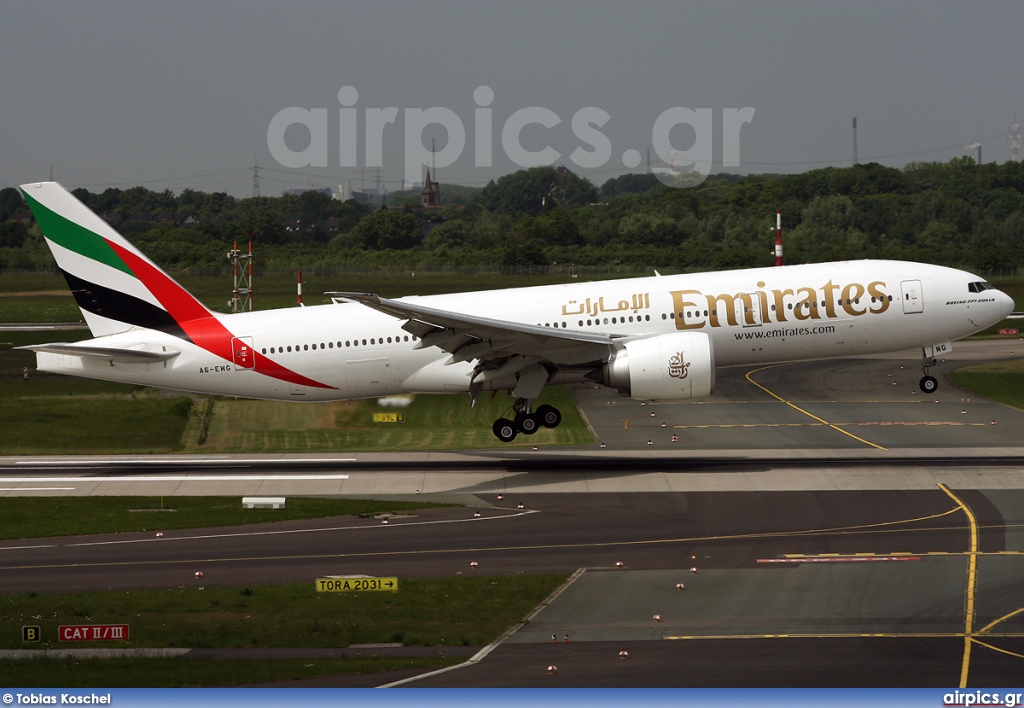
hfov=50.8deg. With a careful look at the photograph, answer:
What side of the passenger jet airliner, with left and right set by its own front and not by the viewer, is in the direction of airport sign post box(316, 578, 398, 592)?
right

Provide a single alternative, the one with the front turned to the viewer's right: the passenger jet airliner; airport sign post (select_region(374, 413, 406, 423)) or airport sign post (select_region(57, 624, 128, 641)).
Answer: the passenger jet airliner

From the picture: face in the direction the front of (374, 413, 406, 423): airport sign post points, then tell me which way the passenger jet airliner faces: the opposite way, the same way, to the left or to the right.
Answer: to the left

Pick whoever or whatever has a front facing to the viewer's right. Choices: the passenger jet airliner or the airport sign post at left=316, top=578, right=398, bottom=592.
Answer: the passenger jet airliner

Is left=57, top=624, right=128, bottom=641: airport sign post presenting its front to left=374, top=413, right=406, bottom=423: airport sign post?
no

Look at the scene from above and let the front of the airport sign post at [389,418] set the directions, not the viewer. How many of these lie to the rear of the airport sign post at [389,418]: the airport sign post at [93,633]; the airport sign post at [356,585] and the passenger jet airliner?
0

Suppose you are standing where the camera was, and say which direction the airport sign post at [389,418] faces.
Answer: facing the viewer

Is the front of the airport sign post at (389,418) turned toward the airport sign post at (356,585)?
yes

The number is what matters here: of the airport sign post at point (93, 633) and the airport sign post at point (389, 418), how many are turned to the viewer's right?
0

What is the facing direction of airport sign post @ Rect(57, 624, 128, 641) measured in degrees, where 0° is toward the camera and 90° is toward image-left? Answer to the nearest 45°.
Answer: approximately 0°

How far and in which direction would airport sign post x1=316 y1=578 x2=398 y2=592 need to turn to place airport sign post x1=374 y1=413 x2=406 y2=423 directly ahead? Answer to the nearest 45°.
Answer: approximately 180°

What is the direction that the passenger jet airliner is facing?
to the viewer's right

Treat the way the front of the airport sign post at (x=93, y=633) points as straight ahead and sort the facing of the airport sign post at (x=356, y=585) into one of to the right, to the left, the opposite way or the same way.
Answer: the same way

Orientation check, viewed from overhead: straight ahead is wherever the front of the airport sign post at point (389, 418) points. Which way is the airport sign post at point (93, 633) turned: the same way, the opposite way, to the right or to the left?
the same way

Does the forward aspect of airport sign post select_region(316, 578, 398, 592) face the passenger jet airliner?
no

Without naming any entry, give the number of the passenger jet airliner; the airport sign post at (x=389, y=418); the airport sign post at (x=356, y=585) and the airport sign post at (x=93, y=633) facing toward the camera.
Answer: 3

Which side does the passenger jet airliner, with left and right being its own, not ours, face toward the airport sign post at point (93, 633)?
right

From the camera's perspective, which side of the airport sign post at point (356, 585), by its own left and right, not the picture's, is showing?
front

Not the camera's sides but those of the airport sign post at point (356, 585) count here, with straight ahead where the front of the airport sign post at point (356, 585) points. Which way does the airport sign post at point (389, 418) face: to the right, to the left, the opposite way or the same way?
the same way
